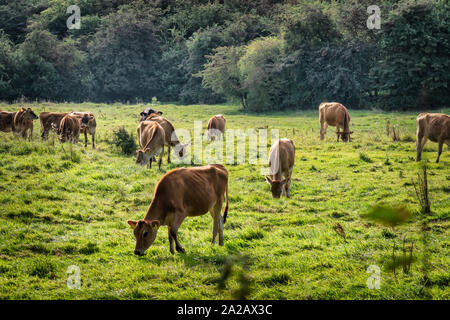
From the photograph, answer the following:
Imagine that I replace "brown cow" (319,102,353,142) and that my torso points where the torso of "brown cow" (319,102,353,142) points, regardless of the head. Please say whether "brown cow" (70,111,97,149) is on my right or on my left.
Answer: on my right

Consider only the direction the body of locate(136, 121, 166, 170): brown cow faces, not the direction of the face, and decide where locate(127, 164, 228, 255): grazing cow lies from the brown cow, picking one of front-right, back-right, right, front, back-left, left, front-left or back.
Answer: front-left

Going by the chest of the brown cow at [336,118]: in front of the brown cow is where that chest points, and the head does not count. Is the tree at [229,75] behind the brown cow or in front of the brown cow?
behind

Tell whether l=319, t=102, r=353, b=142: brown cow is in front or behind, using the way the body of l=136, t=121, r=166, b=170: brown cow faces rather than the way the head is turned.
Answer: behind

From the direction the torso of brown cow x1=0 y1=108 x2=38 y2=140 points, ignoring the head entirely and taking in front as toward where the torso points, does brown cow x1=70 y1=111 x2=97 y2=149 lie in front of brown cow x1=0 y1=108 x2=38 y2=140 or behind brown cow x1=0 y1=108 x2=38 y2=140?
in front

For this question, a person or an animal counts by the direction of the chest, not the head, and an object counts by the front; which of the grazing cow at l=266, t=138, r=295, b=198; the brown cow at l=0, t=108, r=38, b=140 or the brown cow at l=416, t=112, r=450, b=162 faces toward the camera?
the grazing cow

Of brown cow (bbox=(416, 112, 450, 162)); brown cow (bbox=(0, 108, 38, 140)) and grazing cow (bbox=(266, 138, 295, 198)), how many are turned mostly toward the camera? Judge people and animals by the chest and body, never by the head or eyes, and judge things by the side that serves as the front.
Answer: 1

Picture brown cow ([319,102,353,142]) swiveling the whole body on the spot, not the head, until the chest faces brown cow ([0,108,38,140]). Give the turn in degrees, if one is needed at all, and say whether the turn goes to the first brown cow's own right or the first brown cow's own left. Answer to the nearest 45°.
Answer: approximately 90° to the first brown cow's own right

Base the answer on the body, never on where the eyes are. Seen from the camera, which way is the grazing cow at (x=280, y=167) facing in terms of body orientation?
toward the camera
